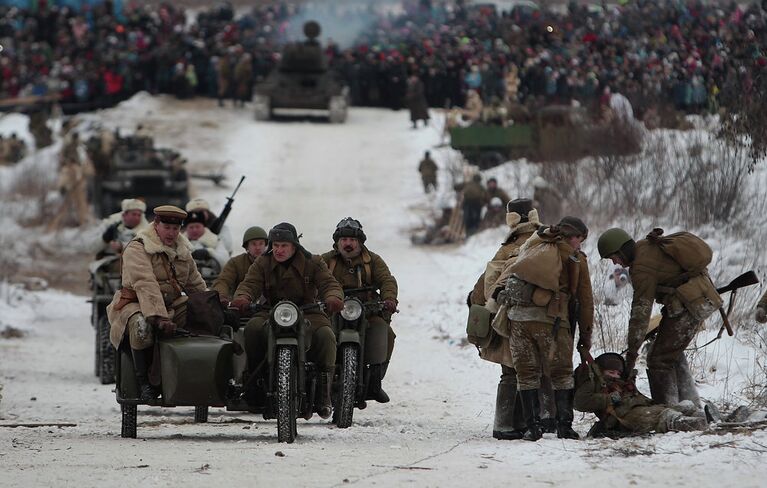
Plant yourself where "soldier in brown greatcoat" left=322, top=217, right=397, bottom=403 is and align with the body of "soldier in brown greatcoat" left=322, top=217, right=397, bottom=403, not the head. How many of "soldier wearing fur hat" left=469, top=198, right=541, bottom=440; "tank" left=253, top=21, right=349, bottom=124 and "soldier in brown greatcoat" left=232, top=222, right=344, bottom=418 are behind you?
1

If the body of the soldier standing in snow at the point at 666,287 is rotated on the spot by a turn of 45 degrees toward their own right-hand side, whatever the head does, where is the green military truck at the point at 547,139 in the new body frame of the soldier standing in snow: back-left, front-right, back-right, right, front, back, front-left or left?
front-right

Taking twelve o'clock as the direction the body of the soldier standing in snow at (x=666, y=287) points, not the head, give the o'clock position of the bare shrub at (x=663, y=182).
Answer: The bare shrub is roughly at 3 o'clock from the soldier standing in snow.

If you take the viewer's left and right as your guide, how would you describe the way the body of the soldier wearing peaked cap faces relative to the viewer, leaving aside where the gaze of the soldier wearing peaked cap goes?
facing the viewer and to the right of the viewer

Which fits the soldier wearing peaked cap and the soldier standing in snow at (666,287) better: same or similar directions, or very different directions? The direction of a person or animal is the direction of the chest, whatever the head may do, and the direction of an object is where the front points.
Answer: very different directions

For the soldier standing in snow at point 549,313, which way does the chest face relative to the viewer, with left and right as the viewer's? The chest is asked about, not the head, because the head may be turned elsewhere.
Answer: facing away from the viewer and to the right of the viewer

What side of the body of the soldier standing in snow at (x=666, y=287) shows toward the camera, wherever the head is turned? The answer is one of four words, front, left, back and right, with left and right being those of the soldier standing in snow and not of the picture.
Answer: left

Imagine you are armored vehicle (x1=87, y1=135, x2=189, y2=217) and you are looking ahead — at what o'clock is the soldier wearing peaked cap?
The soldier wearing peaked cap is roughly at 12 o'clock from the armored vehicle.

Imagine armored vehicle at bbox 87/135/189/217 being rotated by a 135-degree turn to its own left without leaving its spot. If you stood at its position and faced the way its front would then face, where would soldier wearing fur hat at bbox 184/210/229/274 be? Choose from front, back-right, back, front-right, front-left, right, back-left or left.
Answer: back-right

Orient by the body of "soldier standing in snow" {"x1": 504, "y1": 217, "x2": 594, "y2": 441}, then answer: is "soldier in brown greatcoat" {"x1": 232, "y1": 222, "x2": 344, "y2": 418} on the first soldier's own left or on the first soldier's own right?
on the first soldier's own left
